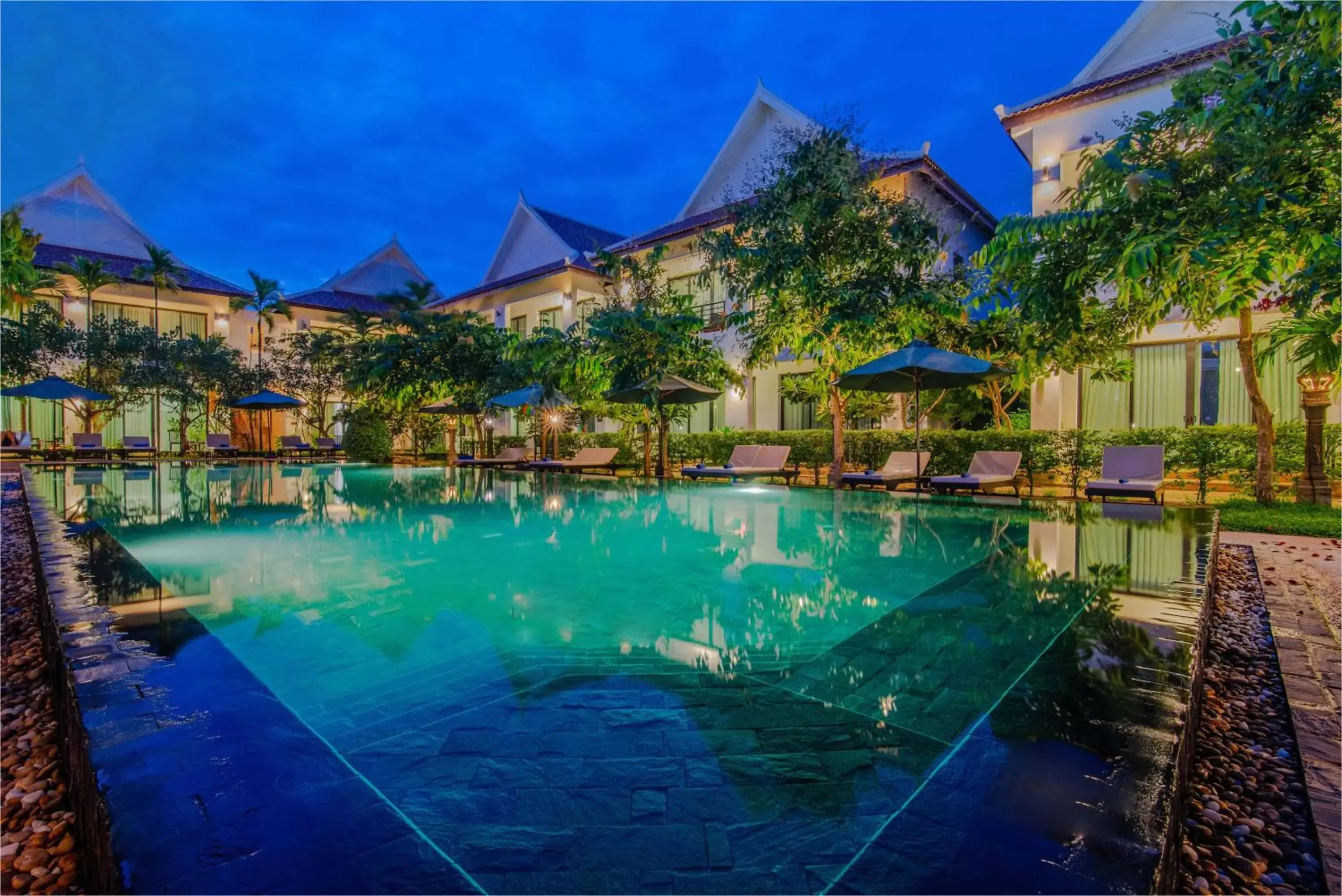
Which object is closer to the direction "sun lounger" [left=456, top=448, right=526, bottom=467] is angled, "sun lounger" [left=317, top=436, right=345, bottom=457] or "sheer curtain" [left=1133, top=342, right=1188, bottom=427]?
the sun lounger

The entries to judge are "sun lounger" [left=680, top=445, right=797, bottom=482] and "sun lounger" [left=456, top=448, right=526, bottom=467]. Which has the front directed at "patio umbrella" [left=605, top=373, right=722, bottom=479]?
"sun lounger" [left=680, top=445, right=797, bottom=482]

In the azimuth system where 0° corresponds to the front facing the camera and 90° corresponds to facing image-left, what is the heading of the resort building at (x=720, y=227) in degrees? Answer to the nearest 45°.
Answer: approximately 45°

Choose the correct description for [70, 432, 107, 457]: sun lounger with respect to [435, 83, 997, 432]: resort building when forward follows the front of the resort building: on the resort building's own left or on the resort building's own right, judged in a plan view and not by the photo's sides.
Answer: on the resort building's own right

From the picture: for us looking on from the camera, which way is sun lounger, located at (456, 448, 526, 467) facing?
facing to the left of the viewer

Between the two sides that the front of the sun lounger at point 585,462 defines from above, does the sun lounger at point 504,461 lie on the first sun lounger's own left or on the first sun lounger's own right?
on the first sun lounger's own right

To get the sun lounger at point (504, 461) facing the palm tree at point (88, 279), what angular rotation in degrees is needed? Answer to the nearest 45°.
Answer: approximately 45° to its right

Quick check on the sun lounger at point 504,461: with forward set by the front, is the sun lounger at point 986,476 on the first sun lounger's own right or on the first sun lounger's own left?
on the first sun lounger's own left

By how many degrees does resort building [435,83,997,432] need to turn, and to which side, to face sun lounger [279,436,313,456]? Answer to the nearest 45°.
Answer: approximately 45° to its right

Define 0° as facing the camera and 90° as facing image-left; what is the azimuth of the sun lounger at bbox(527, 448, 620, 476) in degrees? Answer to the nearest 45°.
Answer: approximately 45°
